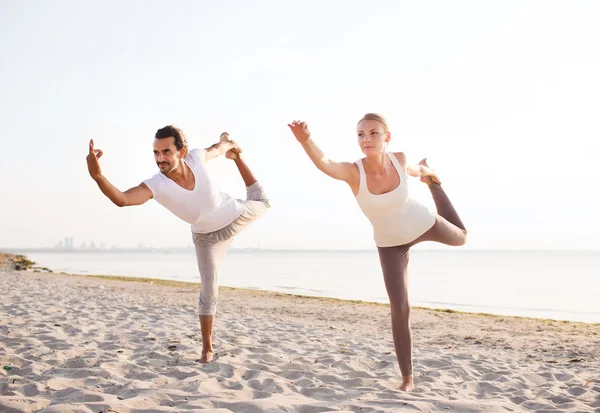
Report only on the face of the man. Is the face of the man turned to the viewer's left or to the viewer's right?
to the viewer's left

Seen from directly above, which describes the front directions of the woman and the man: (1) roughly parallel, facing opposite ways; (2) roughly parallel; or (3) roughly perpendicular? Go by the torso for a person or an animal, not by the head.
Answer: roughly parallel

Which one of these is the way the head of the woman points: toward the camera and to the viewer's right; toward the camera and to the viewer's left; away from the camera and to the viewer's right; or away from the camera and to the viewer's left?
toward the camera and to the viewer's left

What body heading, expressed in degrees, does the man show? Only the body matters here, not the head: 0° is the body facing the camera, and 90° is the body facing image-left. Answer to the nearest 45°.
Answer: approximately 45°

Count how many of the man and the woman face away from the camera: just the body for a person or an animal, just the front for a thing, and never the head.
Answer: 0

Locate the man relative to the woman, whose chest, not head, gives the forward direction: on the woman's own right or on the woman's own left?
on the woman's own right

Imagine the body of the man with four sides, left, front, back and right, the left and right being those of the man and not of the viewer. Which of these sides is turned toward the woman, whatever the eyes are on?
left

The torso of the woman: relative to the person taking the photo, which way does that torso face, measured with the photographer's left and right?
facing the viewer and to the left of the viewer
